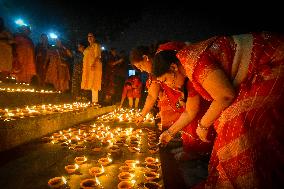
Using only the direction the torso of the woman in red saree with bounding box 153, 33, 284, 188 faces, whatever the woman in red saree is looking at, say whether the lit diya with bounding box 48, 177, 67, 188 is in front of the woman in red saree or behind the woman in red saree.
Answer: in front

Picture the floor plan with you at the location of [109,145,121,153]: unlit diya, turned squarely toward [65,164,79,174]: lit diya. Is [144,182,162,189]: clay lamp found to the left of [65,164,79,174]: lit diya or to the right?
left

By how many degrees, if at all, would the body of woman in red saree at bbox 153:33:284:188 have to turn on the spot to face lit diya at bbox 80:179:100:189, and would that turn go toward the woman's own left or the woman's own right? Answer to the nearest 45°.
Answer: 0° — they already face it

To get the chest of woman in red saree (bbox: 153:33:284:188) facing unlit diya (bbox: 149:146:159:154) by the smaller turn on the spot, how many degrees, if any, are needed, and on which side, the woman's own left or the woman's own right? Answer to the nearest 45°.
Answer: approximately 45° to the woman's own right

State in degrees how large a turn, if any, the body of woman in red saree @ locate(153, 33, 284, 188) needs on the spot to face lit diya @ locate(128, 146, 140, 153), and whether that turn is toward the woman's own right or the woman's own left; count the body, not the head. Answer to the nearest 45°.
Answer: approximately 45° to the woman's own right

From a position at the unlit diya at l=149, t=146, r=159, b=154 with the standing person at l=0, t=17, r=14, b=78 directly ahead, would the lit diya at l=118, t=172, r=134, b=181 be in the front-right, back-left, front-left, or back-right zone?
back-left

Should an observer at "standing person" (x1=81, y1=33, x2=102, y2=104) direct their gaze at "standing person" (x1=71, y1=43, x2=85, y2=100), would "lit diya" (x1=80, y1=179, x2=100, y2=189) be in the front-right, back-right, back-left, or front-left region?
back-left

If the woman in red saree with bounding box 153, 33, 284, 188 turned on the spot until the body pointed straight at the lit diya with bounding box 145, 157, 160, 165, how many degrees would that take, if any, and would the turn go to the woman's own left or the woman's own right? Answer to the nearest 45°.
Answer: approximately 45° to the woman's own right

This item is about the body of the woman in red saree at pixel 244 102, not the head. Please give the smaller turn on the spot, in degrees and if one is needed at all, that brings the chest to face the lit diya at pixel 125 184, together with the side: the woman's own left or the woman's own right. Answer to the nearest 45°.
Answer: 0° — they already face it

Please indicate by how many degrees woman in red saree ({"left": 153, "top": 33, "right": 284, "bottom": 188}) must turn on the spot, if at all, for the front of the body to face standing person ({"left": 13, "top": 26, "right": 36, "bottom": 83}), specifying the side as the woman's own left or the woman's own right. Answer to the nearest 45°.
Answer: approximately 45° to the woman's own right

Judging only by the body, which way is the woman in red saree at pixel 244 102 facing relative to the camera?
to the viewer's left

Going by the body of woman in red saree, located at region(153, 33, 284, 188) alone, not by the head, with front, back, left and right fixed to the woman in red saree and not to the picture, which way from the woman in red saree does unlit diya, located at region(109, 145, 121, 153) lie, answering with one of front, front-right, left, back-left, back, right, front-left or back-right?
front-right

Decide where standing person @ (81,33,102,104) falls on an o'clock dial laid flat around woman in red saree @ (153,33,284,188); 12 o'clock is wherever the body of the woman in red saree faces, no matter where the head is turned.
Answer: The standing person is roughly at 2 o'clock from the woman in red saree.
